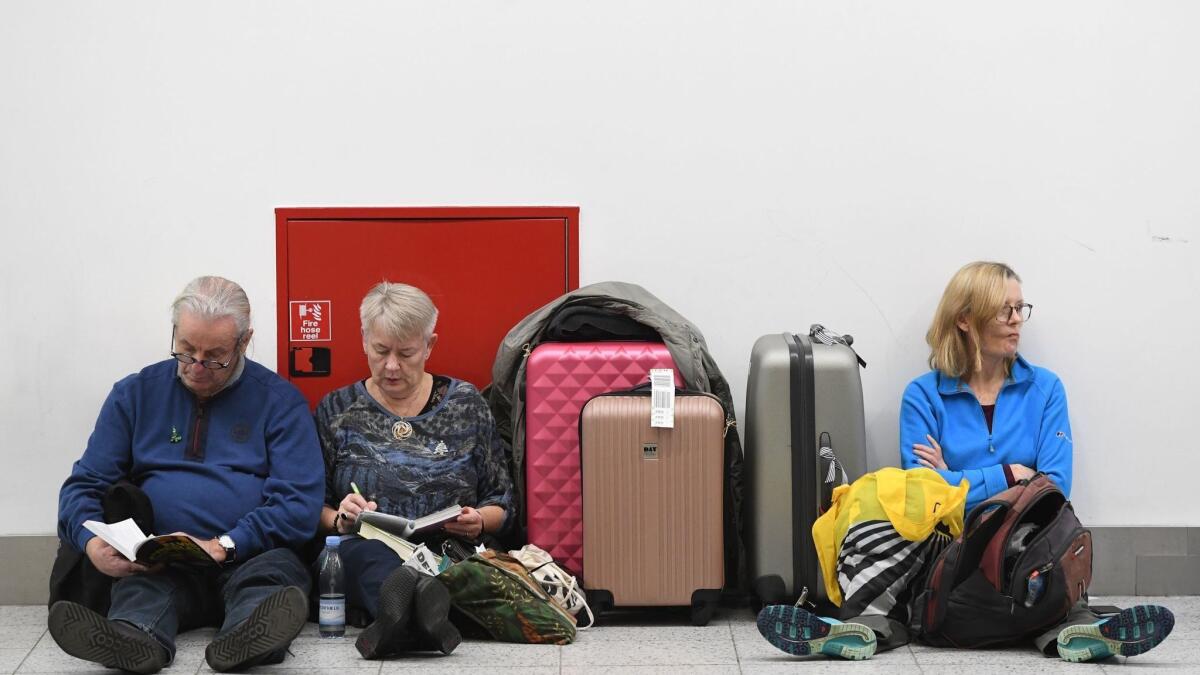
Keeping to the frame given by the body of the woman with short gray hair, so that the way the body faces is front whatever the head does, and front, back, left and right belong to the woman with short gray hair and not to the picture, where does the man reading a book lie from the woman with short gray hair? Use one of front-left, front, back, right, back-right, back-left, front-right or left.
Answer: right

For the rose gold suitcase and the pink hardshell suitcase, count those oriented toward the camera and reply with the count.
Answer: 2

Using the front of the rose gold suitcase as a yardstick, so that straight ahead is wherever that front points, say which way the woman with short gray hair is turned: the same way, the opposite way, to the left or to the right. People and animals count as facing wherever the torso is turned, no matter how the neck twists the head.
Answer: the same way

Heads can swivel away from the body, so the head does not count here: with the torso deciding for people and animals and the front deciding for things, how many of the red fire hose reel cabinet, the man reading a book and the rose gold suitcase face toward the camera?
3

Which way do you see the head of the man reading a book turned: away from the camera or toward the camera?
toward the camera

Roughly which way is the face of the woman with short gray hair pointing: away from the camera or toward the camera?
toward the camera

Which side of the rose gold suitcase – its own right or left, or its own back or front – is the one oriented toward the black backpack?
left

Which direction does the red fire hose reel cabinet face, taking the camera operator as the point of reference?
facing the viewer

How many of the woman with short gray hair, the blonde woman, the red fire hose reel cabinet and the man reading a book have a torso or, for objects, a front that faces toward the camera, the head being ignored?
4

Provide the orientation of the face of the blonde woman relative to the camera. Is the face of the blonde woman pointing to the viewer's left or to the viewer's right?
to the viewer's right

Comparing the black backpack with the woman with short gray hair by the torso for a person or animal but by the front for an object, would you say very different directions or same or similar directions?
same or similar directions

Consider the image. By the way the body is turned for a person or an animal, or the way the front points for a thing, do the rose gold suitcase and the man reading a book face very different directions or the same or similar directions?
same or similar directions

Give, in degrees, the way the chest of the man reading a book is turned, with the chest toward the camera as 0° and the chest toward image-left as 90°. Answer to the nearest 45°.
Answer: approximately 0°

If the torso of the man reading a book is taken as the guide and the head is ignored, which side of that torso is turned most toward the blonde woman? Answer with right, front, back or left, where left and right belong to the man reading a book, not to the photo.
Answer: left

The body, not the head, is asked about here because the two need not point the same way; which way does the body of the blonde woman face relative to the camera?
toward the camera
